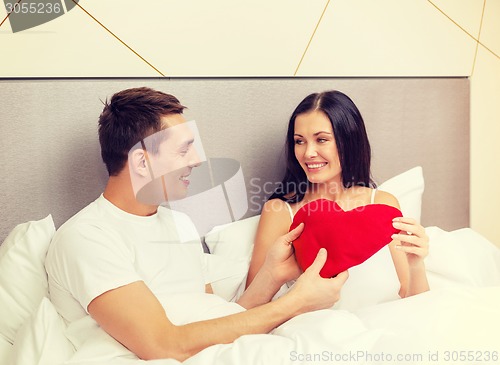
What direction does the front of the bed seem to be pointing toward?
toward the camera

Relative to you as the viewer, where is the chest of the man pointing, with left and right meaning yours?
facing the viewer and to the right of the viewer

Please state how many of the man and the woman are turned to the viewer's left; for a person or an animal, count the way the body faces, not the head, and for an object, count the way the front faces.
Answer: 0

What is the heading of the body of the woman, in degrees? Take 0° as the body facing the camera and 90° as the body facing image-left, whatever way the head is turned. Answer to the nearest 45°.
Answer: approximately 0°

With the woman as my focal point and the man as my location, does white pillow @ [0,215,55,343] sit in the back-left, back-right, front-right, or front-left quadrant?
back-left

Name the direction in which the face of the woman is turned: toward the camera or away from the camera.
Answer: toward the camera

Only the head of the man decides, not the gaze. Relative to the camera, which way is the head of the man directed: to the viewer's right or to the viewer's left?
to the viewer's right

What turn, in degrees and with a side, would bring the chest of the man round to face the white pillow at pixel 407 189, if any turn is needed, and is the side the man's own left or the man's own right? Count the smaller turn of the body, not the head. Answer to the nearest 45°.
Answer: approximately 90° to the man's own left
